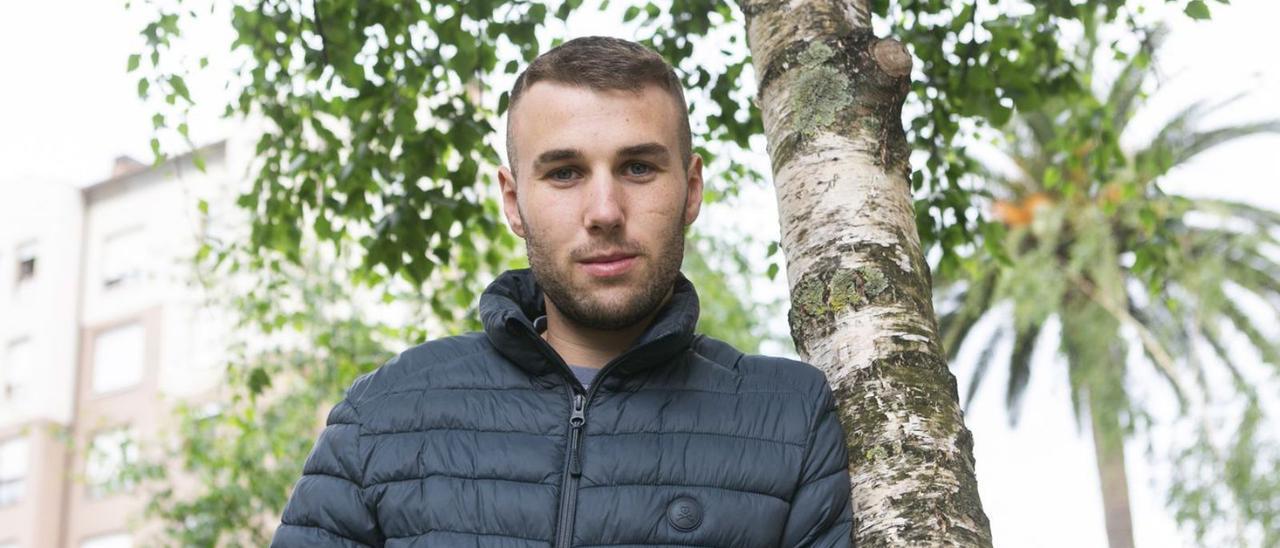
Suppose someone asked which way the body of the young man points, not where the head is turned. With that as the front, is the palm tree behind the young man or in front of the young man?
behind

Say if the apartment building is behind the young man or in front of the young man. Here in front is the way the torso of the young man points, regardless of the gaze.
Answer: behind

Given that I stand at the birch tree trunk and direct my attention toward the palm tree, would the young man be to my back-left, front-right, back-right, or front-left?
back-left

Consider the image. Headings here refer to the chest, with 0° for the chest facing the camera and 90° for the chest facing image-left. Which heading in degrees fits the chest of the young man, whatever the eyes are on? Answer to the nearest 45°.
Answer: approximately 0°
